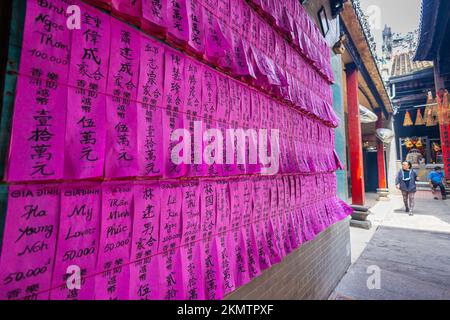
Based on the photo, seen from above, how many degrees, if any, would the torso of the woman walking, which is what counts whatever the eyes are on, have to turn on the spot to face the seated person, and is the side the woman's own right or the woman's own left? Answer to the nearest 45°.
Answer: approximately 180°

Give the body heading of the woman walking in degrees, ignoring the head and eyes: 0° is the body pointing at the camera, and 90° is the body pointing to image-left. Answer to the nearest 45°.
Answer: approximately 0°
